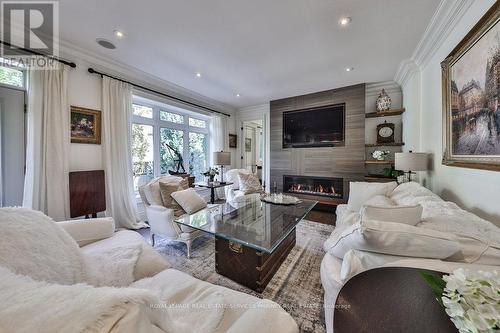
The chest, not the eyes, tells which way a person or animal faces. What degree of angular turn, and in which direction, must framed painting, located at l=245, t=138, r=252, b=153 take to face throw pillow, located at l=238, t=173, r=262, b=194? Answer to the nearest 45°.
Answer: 0° — it already faces it

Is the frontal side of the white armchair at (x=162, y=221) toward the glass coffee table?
yes

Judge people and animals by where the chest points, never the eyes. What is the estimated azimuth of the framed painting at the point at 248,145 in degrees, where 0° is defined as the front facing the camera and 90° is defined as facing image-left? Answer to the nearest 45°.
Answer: approximately 0°

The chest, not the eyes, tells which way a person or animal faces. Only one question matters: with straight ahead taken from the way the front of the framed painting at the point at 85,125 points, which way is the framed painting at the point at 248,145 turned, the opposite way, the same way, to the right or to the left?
to the right

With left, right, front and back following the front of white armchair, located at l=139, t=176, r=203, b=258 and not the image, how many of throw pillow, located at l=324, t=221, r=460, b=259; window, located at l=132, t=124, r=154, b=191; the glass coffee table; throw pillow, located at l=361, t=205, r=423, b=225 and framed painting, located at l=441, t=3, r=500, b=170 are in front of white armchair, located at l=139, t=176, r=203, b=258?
4

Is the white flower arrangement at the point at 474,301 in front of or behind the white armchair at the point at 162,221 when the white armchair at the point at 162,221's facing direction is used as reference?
in front

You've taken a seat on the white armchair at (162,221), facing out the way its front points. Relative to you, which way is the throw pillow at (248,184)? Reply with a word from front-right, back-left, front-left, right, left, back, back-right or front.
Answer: left

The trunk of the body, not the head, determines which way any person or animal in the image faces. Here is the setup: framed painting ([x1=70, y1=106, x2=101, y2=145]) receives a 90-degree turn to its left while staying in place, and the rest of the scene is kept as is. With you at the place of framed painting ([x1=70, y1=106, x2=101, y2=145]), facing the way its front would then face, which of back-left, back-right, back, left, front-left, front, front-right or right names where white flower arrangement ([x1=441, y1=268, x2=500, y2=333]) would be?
back-right

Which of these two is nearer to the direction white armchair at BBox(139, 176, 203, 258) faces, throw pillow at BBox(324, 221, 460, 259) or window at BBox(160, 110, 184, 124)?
the throw pillow

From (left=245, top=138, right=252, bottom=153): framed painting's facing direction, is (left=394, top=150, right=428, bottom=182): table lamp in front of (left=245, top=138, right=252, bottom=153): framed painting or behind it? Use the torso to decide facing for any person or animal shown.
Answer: in front

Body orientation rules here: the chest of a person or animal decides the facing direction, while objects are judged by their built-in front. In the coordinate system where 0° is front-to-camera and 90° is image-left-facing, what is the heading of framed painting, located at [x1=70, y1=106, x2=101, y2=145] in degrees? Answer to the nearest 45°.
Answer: approximately 315°

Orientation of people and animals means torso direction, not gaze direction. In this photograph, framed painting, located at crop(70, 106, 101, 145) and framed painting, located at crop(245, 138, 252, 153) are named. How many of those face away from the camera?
0

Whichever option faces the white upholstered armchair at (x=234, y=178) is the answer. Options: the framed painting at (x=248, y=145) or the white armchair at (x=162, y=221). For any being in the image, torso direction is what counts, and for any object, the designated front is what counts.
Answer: the framed painting

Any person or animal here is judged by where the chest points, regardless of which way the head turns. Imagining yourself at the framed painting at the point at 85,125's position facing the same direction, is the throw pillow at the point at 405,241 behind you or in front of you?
in front

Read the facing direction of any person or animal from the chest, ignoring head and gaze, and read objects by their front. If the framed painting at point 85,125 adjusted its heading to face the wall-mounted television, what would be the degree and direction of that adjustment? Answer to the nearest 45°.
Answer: approximately 45° to its left

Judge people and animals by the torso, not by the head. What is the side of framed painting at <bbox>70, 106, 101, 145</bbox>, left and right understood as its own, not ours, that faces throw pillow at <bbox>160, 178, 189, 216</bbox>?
front

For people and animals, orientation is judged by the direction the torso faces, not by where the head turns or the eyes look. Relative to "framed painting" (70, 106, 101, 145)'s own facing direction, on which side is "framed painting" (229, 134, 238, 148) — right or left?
on its left

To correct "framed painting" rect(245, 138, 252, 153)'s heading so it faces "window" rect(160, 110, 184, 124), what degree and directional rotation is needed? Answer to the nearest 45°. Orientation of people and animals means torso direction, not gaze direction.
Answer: approximately 45° to its right
